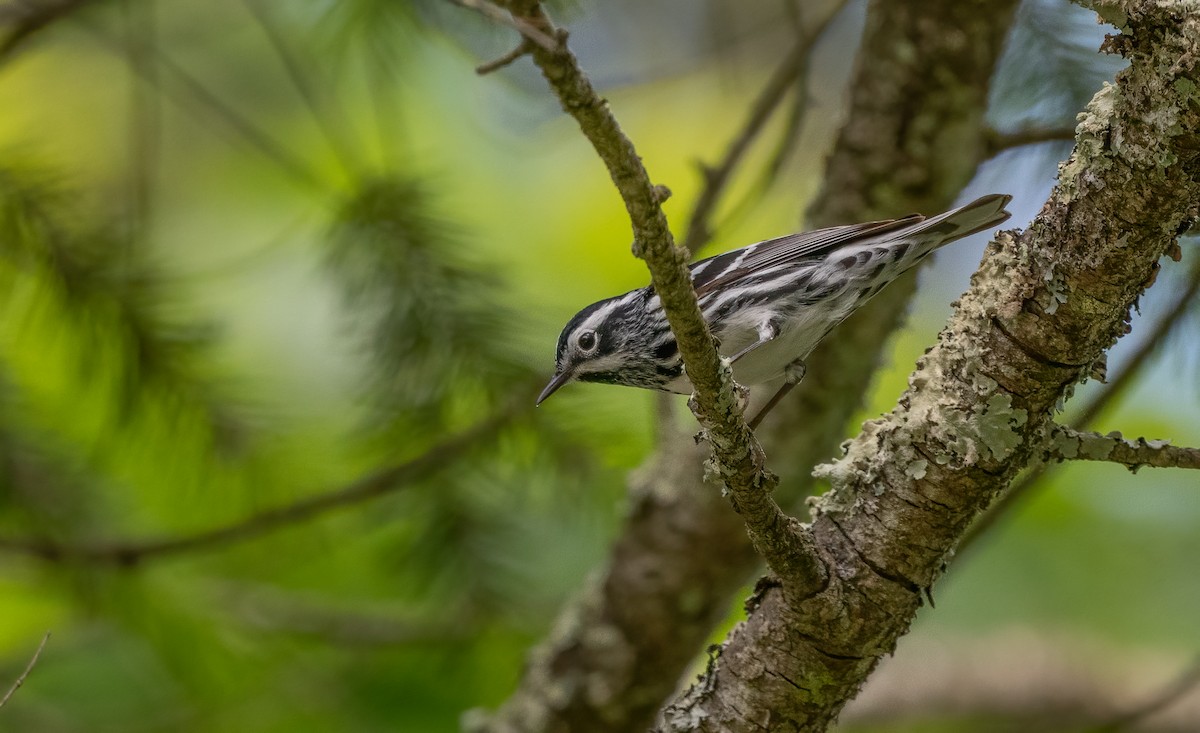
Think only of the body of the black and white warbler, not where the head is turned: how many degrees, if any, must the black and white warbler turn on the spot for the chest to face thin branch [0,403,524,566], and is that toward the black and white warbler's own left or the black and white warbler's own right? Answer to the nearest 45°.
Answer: approximately 45° to the black and white warbler's own right

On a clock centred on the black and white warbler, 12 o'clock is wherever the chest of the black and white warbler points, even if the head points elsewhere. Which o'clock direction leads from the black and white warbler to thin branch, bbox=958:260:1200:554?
The thin branch is roughly at 5 o'clock from the black and white warbler.

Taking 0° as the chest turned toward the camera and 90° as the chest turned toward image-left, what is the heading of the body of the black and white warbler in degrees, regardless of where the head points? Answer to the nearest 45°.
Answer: approximately 90°

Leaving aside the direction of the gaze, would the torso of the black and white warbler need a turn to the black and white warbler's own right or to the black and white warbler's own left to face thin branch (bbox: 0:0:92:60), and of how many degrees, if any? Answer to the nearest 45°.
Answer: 0° — it already faces it

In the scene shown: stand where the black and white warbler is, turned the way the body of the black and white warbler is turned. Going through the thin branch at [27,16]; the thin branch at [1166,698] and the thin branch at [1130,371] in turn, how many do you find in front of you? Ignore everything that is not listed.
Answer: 1
